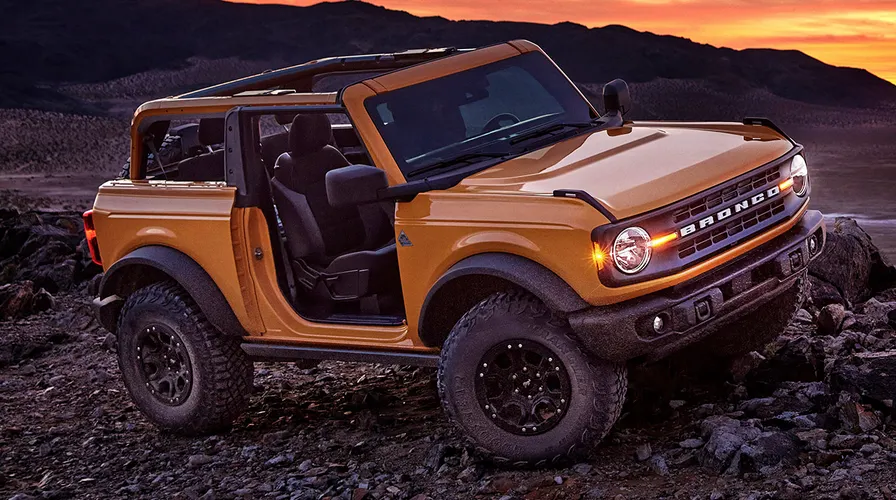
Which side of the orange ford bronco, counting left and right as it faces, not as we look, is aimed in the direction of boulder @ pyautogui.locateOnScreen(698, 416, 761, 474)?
front

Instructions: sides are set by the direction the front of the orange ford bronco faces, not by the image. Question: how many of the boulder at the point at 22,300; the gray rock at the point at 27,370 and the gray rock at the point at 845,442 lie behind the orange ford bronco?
2

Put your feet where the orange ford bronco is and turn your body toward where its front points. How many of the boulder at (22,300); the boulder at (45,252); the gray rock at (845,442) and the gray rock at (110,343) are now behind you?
3

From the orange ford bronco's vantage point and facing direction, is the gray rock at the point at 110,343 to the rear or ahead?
to the rear

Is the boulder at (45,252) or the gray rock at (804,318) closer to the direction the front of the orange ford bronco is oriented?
the gray rock

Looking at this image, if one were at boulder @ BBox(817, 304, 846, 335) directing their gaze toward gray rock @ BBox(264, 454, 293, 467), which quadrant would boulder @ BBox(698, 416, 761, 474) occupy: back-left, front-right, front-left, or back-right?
front-left

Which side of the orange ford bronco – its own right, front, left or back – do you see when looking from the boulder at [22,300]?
back

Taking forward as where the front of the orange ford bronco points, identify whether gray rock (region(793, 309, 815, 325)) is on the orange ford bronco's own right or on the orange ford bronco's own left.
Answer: on the orange ford bronco's own left

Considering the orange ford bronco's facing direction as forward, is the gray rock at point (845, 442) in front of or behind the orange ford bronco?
in front

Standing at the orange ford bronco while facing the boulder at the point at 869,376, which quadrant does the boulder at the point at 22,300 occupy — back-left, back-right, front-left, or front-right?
back-left

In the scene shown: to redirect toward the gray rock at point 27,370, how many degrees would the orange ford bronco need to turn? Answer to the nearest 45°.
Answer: approximately 180°

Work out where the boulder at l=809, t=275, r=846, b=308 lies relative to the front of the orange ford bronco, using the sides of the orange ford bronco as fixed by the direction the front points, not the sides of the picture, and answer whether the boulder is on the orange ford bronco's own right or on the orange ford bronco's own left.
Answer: on the orange ford bronco's own left

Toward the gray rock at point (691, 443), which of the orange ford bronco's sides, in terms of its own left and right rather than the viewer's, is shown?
front

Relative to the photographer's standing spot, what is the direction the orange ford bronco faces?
facing the viewer and to the right of the viewer

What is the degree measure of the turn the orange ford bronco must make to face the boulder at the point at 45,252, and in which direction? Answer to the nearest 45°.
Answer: approximately 180°

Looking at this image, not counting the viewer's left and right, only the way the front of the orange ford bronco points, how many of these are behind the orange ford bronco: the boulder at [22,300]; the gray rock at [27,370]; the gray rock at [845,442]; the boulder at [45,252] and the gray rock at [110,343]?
4
